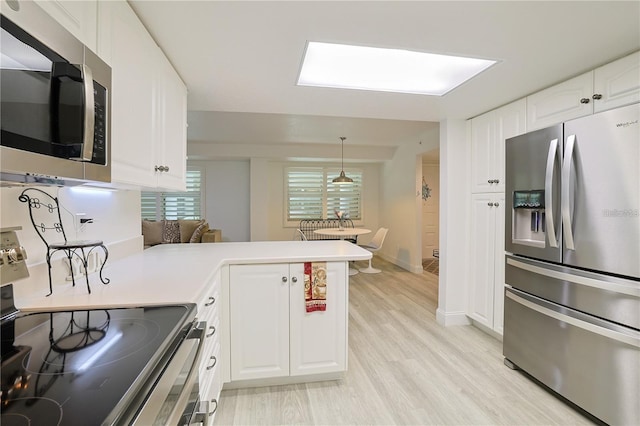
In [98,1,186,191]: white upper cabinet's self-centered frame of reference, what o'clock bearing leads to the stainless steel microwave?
The stainless steel microwave is roughly at 2 o'clock from the white upper cabinet.

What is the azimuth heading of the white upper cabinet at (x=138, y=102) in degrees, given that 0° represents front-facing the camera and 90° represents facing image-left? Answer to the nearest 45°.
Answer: approximately 315°

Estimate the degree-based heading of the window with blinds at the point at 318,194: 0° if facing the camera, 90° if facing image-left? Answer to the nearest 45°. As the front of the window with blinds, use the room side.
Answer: approximately 0°

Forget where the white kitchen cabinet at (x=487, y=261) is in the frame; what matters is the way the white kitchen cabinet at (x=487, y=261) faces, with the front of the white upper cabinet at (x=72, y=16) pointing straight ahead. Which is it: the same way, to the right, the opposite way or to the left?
the opposite way

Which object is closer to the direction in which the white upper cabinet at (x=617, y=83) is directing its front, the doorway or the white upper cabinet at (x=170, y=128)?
the white upper cabinet

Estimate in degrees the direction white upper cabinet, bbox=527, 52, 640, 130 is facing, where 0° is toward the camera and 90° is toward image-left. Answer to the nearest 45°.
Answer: approximately 45°

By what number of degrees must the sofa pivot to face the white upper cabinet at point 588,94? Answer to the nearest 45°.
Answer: approximately 45° to its left

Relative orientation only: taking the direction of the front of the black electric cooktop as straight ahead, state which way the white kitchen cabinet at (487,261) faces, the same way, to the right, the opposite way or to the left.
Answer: the opposite way

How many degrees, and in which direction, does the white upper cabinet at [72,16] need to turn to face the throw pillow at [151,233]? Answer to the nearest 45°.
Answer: approximately 135° to its left

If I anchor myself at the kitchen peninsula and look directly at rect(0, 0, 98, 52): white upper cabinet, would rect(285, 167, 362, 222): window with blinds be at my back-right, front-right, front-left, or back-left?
back-right
